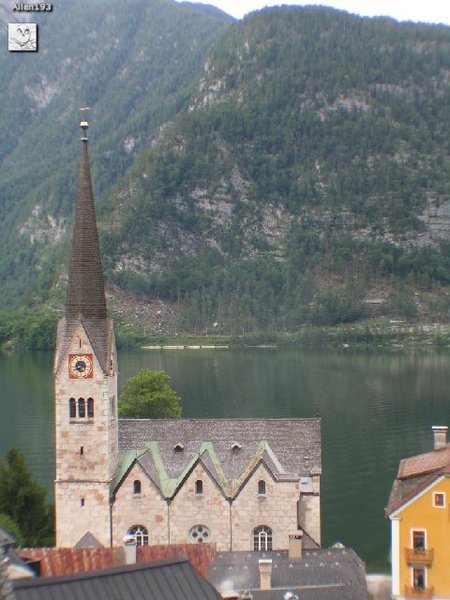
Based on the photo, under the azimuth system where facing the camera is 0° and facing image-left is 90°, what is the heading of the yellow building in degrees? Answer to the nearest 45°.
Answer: approximately 0°

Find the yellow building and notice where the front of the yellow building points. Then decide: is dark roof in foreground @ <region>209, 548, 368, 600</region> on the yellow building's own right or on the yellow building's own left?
on the yellow building's own right

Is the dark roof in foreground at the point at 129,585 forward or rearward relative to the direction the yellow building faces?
forward
